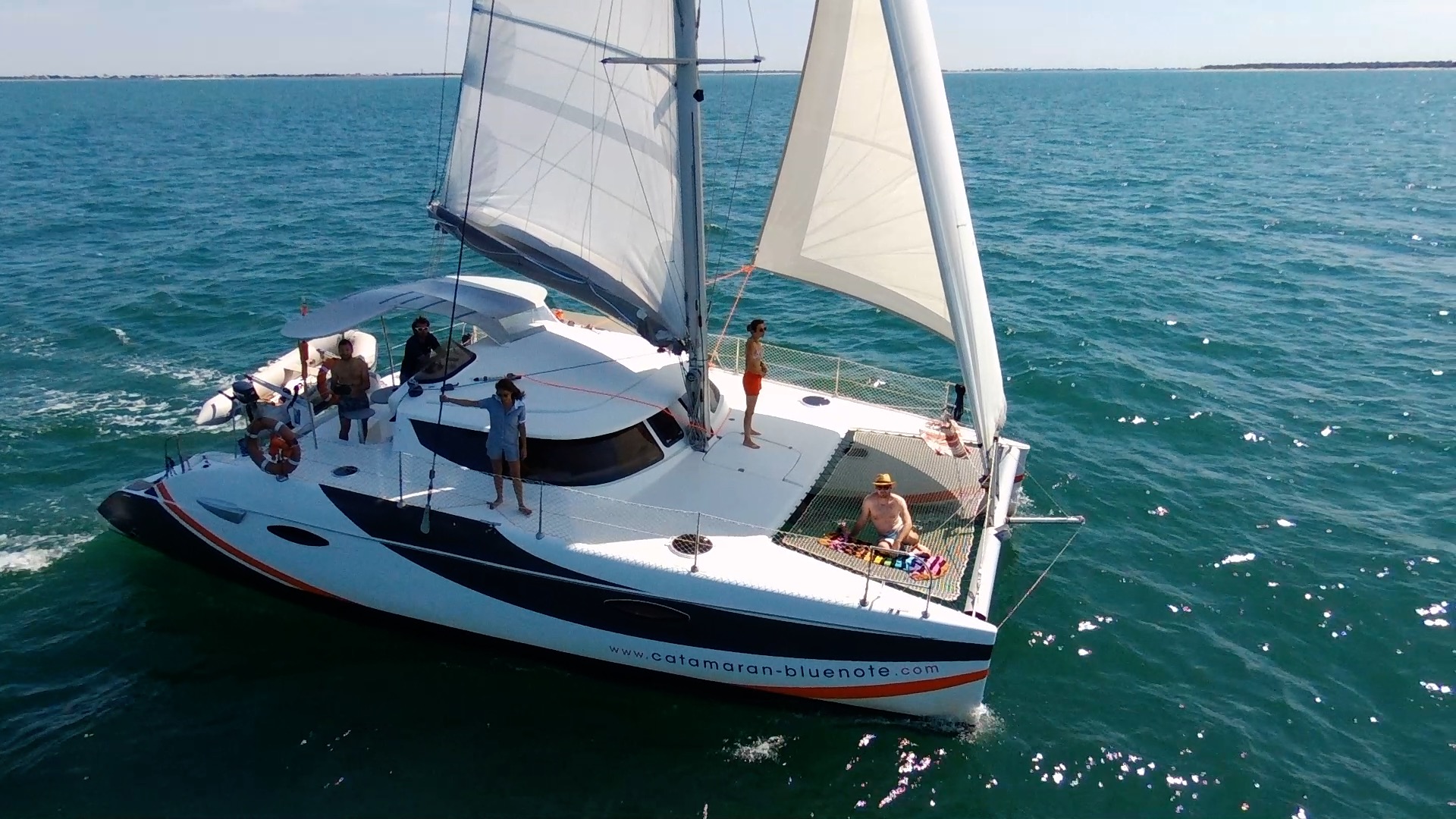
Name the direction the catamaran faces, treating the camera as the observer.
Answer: facing the viewer and to the right of the viewer

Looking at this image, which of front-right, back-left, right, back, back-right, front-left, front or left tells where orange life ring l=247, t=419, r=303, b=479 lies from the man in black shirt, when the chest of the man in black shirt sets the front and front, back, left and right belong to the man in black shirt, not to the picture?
right

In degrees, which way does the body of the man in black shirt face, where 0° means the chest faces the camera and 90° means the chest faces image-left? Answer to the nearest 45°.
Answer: approximately 315°

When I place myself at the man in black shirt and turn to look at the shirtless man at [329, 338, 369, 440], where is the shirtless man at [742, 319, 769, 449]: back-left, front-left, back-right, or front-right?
back-left

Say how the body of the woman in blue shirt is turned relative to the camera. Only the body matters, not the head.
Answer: toward the camera

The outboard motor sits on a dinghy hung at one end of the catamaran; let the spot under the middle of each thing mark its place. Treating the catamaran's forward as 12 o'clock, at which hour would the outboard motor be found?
The outboard motor is roughly at 5 o'clock from the catamaran.

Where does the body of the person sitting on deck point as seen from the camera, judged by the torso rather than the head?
toward the camera

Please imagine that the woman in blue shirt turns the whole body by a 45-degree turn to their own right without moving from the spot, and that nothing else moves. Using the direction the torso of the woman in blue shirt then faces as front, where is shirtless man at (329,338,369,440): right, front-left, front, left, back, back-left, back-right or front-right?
right
